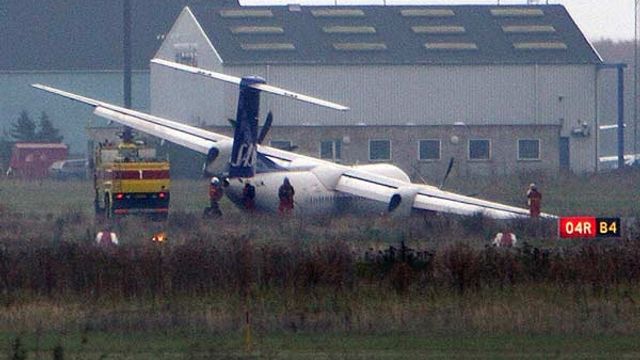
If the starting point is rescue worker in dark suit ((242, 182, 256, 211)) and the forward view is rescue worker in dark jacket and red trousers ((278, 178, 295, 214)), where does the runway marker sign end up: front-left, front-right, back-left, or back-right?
front-right

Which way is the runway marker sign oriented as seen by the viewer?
toward the camera

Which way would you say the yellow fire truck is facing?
away from the camera

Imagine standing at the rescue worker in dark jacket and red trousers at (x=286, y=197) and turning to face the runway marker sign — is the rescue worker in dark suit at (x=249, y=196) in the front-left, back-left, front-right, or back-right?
back-right

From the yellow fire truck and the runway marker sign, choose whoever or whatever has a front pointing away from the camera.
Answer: the yellow fire truck

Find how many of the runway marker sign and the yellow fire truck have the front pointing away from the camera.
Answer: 1

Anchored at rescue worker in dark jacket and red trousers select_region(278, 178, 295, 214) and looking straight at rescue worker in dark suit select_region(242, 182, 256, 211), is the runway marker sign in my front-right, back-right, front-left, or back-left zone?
back-left

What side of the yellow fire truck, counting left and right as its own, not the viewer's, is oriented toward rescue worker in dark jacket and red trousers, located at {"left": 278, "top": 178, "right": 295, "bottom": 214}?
right
